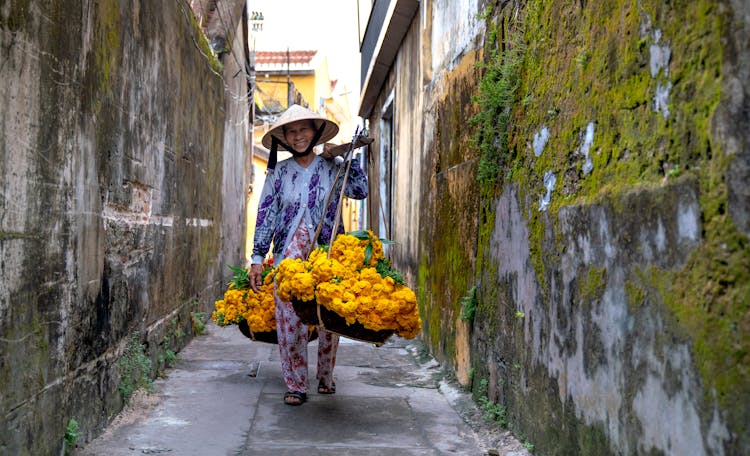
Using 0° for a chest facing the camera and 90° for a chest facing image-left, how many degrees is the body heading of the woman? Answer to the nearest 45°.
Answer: approximately 0°

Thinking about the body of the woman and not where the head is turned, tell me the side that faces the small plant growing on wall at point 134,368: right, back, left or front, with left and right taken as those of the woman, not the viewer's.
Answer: right

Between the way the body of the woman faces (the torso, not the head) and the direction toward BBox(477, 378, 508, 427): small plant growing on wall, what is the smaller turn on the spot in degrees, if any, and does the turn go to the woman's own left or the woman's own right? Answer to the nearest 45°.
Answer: approximately 45° to the woman's own left

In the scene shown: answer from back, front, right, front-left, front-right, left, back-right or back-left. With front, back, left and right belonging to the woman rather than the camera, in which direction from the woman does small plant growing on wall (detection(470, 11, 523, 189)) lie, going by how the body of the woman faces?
front-left

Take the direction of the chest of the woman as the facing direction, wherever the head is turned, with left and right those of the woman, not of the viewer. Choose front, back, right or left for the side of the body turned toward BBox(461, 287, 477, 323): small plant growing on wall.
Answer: left

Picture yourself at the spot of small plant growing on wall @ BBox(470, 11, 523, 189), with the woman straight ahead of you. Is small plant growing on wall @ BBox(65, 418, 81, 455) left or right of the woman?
left
